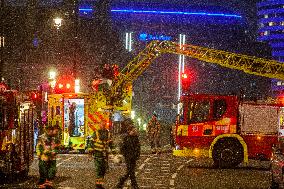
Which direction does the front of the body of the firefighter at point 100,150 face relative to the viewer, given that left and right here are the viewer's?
facing away from the viewer

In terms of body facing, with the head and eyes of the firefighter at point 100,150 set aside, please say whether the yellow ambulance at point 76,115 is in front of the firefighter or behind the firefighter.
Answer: in front

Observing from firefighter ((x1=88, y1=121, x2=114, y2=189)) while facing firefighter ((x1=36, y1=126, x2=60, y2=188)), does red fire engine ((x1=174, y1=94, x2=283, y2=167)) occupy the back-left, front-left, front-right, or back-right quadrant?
back-right

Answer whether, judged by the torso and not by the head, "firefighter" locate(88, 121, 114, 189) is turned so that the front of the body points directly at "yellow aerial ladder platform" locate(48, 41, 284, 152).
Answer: yes

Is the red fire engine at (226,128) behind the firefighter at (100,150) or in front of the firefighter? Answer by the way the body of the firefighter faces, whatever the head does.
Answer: in front

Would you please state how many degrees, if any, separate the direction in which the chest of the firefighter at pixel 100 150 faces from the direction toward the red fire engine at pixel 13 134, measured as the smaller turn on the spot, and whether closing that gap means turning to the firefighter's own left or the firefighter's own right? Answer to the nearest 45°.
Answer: approximately 45° to the firefighter's own left

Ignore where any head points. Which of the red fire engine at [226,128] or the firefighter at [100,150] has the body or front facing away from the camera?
the firefighter

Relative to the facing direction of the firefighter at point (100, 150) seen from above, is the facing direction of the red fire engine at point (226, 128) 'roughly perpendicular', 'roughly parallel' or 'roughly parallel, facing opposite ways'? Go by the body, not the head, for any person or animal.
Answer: roughly perpendicular

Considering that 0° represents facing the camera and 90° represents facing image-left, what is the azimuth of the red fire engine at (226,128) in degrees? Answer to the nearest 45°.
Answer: approximately 90°

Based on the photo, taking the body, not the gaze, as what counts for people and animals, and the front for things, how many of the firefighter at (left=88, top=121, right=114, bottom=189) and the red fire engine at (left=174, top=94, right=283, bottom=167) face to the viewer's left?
1
